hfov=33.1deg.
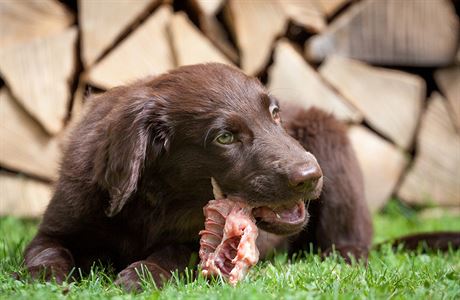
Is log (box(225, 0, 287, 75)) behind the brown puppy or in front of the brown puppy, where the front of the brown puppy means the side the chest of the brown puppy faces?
behind

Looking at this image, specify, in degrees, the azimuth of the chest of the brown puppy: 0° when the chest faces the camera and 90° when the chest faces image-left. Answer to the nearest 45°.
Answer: approximately 45°

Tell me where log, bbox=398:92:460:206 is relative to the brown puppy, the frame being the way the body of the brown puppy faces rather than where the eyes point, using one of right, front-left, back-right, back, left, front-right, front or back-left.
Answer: back

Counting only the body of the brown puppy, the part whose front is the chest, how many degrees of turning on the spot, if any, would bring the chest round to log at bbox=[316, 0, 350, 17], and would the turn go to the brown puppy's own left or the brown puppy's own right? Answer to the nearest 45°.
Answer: approximately 180°

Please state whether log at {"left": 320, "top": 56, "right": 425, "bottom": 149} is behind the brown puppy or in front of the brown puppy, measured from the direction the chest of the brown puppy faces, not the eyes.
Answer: behind

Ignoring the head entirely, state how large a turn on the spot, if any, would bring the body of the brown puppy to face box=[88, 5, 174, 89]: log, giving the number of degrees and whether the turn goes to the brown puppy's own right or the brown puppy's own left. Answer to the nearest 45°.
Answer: approximately 135° to the brown puppy's own right

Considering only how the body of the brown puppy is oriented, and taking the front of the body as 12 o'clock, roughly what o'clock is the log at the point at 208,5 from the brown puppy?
The log is roughly at 5 o'clock from the brown puppy.

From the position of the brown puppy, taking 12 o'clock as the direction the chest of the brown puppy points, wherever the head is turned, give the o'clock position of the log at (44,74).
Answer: The log is roughly at 4 o'clock from the brown puppy.

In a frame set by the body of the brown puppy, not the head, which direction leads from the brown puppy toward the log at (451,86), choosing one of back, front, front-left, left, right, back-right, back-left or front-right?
back

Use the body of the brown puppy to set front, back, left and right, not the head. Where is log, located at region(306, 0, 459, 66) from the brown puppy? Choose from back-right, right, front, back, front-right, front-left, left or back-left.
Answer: back

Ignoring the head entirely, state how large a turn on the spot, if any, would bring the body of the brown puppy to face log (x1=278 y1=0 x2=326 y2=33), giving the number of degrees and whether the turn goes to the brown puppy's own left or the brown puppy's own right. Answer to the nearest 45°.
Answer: approximately 180°

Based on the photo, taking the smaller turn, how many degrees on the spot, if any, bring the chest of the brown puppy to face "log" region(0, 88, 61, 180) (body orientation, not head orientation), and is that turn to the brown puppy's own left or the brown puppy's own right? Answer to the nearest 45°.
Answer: approximately 90° to the brown puppy's own right

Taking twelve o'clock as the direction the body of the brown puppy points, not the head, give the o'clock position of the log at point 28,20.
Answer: The log is roughly at 4 o'clock from the brown puppy.
